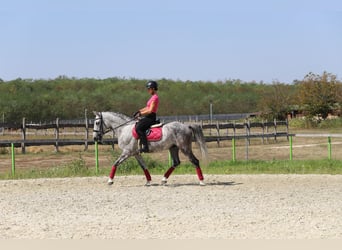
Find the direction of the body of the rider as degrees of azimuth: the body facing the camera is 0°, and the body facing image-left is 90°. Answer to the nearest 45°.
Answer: approximately 90°

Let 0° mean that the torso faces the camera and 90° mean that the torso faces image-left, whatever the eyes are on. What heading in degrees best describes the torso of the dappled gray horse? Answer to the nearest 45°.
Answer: approximately 90°
